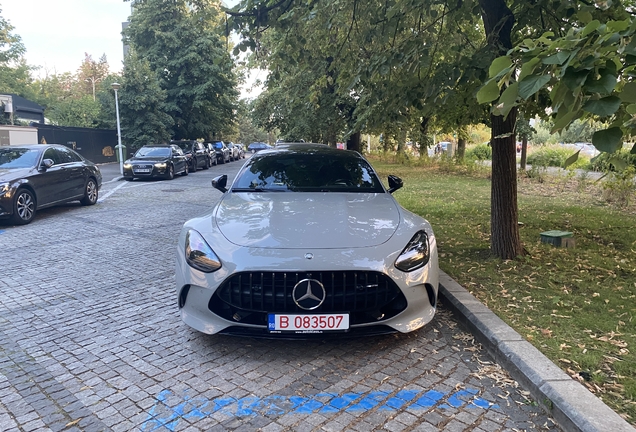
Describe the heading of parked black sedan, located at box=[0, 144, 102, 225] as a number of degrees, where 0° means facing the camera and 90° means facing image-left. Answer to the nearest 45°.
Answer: approximately 45°

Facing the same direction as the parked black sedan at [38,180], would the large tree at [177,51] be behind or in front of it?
behind

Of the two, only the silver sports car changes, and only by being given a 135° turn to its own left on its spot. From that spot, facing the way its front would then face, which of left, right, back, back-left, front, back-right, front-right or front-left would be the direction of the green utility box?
front

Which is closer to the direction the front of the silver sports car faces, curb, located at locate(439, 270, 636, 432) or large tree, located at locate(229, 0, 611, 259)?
the curb

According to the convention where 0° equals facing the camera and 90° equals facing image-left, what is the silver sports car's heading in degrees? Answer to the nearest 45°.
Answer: approximately 0°

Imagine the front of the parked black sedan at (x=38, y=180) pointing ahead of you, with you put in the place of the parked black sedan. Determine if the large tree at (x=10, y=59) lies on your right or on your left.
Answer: on your right

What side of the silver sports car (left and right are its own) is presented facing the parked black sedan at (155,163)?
back

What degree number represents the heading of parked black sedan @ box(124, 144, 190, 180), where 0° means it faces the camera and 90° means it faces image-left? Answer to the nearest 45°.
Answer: approximately 45°

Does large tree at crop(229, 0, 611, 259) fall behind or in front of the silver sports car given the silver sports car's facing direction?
behind

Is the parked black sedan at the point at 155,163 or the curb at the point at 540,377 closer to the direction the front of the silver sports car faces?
the curb
